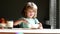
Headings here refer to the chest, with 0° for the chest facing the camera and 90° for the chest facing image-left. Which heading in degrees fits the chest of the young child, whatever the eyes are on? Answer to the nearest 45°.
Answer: approximately 0°
